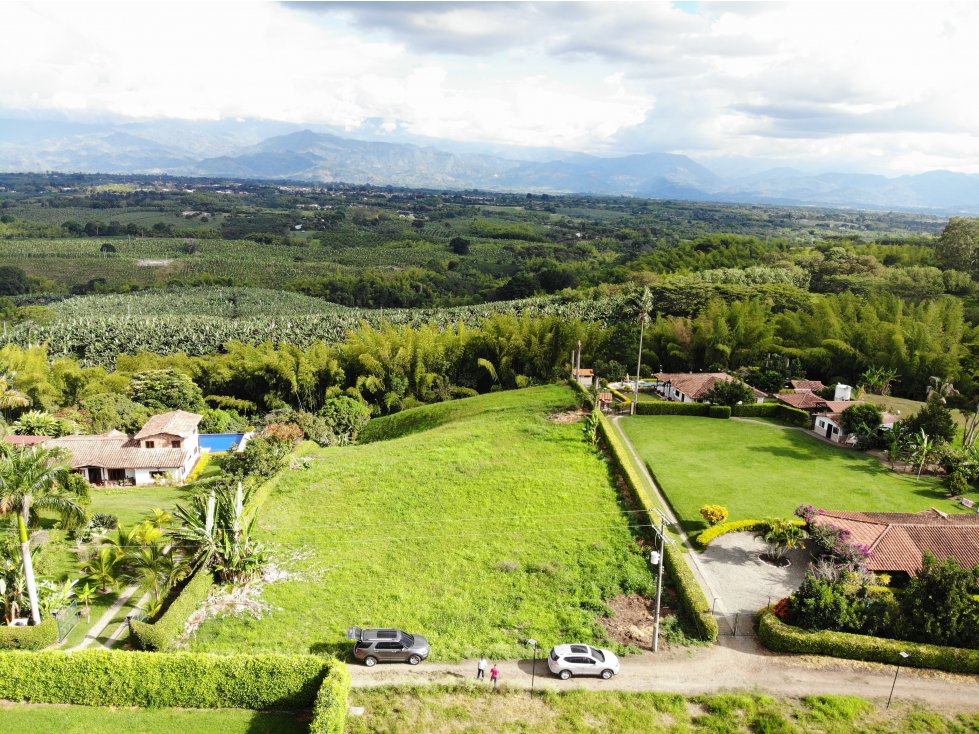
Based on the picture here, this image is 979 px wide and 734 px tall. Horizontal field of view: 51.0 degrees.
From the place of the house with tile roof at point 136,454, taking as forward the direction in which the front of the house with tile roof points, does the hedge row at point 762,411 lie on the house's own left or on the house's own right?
on the house's own left

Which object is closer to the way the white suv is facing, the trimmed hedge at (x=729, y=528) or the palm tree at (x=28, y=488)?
the trimmed hedge

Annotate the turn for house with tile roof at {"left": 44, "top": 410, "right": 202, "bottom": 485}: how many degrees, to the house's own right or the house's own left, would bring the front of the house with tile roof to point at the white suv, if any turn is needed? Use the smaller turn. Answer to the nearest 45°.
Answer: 0° — it already faces it

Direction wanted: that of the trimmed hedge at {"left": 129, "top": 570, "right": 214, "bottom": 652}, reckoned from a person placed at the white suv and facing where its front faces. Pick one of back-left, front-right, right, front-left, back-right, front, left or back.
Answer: back

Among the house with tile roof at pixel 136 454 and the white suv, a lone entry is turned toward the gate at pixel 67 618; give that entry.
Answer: the house with tile roof

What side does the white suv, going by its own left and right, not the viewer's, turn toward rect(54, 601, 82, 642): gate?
back

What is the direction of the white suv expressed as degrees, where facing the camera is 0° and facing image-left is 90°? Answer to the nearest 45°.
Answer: approximately 270°

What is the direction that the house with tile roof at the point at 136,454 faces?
toward the camera

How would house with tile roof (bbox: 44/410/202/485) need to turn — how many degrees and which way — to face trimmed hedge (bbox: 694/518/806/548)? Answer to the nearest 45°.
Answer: approximately 45° to its left

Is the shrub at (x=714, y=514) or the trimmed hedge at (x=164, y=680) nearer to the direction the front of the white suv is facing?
the shrub

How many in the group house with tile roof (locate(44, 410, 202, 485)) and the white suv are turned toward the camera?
1

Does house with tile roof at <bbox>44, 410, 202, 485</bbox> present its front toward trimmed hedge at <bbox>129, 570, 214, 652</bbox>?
yes

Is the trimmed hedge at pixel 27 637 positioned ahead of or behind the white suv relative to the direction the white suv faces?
behind

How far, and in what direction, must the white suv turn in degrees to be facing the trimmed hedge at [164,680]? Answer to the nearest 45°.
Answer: approximately 180°

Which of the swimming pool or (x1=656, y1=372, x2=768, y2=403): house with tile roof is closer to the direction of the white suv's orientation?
the house with tile roof

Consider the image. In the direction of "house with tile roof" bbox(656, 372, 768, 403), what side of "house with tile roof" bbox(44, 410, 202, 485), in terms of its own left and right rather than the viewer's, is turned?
left

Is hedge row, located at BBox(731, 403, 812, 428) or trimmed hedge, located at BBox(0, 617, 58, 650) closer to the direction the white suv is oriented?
the hedge row

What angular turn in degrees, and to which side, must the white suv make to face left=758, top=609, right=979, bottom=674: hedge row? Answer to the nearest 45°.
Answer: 0° — it already faces it
